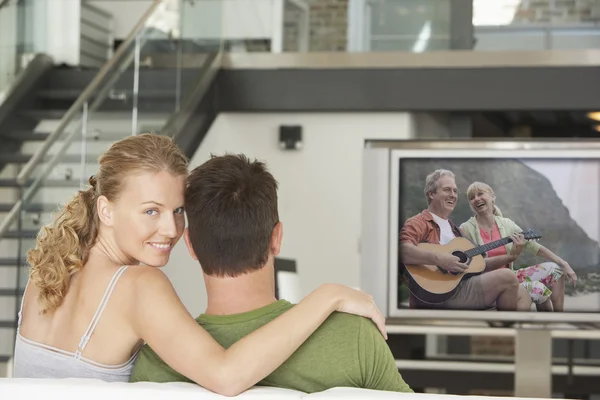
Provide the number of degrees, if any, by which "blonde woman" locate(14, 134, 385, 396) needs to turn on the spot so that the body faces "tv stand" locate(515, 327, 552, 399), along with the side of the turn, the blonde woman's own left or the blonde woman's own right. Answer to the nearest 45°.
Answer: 0° — they already face it

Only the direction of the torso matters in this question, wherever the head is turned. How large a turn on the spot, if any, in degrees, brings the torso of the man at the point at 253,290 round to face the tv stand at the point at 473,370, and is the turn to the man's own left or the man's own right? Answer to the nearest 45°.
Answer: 0° — they already face it

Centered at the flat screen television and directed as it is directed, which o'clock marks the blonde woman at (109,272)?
The blonde woman is roughly at 1 o'clock from the flat screen television.

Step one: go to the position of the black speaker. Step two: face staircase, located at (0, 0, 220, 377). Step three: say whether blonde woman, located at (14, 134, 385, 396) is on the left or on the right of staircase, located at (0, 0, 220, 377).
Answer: left

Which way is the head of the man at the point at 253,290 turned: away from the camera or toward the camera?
away from the camera

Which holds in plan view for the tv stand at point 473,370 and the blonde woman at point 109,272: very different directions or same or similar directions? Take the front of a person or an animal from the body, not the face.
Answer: very different directions
